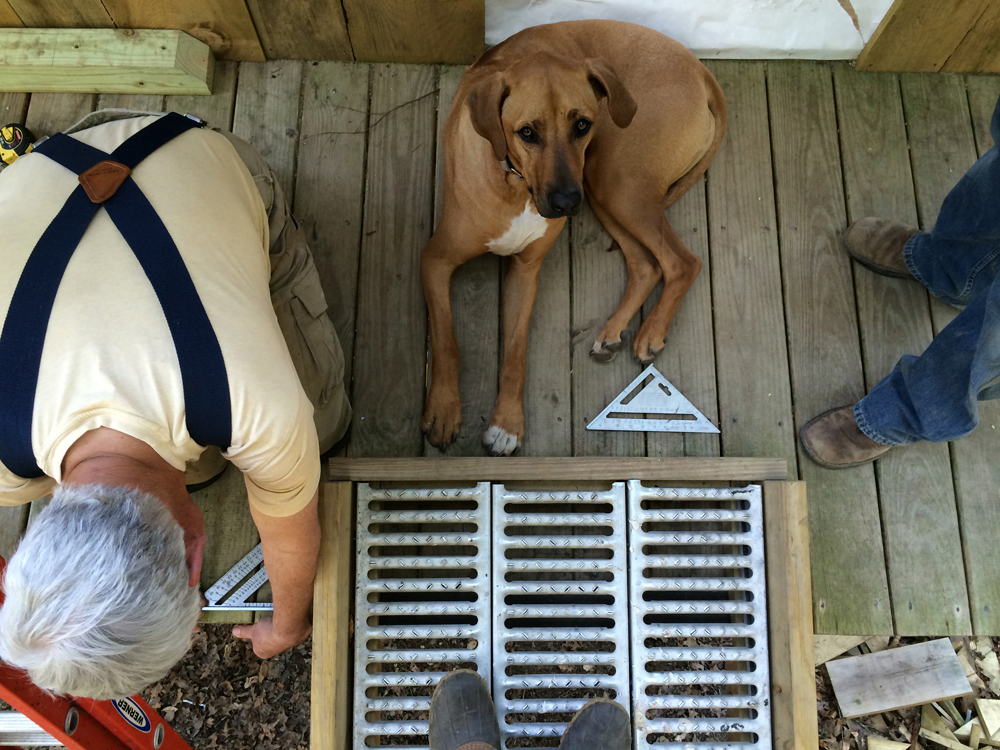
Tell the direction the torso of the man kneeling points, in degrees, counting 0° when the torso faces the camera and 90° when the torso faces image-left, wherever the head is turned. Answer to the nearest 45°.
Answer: approximately 0°

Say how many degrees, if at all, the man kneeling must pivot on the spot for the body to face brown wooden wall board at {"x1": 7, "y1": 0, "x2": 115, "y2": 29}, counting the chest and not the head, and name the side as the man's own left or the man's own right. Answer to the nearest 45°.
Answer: approximately 180°

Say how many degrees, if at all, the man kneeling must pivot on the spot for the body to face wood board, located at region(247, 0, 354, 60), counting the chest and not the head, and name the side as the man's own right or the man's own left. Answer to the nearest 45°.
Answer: approximately 180°

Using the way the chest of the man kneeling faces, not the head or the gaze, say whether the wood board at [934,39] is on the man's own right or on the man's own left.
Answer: on the man's own left
